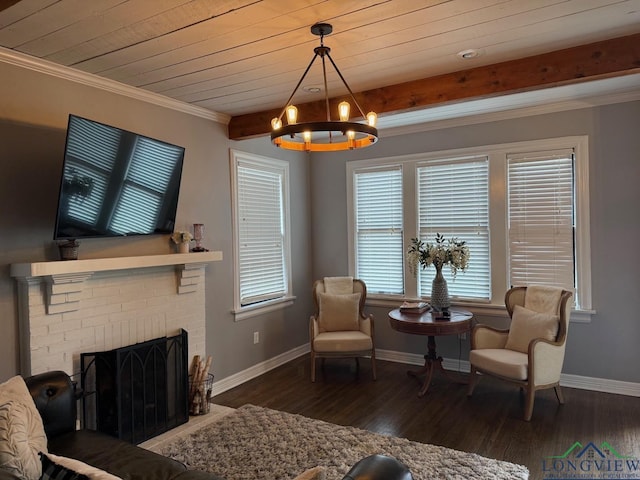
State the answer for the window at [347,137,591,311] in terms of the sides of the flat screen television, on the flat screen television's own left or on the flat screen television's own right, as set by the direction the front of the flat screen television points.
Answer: on the flat screen television's own left

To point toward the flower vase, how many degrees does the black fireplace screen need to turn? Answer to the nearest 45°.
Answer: approximately 45° to its left

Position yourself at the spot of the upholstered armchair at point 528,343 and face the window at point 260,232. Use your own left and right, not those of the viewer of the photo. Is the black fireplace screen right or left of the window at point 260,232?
left

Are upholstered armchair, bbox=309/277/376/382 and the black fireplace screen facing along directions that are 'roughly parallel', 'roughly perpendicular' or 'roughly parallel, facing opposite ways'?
roughly perpendicular

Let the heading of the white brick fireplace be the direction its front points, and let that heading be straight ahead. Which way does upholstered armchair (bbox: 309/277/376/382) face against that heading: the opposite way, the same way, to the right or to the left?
to the right

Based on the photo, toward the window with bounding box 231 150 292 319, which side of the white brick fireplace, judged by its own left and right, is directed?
left

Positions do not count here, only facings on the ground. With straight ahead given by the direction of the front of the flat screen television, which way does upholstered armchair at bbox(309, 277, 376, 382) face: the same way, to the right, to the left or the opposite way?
to the right

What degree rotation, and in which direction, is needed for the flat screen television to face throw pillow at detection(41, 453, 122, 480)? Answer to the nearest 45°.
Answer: approximately 45° to its right

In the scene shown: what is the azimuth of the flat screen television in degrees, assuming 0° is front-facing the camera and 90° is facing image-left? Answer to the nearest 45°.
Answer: approximately 315°

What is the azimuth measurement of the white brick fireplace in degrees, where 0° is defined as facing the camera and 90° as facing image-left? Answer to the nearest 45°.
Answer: approximately 315°
